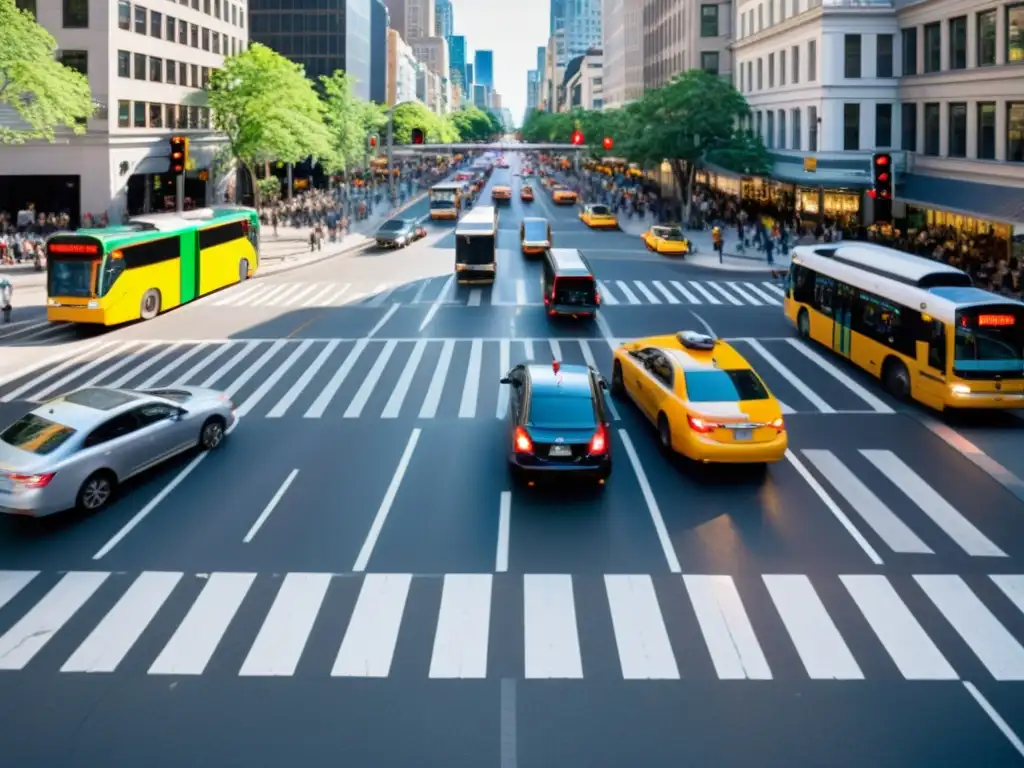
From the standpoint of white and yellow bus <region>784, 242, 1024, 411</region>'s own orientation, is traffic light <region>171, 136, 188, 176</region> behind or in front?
behind

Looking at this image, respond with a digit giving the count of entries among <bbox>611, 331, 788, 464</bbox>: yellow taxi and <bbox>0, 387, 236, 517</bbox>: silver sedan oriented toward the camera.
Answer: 0

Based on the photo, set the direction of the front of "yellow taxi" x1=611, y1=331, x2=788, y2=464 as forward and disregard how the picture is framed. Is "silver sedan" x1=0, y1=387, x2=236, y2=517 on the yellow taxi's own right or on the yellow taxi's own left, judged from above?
on the yellow taxi's own left

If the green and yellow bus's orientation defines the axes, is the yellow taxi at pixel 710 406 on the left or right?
on its left

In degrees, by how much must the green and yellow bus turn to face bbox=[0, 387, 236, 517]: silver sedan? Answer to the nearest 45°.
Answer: approximately 45° to its left

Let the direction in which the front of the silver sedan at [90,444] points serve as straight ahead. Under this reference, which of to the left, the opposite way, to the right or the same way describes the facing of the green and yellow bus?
the opposite way

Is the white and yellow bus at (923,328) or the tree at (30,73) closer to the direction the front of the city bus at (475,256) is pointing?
the white and yellow bus

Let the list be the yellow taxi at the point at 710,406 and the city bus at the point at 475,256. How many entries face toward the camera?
1

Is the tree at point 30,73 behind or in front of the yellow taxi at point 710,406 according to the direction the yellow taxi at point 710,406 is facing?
in front

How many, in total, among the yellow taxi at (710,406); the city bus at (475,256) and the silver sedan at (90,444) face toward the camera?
1

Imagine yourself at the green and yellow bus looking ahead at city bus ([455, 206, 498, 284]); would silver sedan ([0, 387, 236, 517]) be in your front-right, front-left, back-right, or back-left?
back-right
